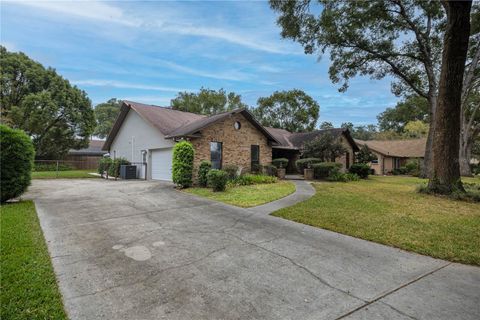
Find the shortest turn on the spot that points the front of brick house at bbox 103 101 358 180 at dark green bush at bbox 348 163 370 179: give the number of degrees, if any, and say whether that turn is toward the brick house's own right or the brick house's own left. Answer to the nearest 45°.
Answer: approximately 45° to the brick house's own left

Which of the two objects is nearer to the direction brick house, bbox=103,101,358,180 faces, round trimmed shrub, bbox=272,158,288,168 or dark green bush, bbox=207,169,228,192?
the dark green bush

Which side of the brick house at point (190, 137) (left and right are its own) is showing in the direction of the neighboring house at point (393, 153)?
left

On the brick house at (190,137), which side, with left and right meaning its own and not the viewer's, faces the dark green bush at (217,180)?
front

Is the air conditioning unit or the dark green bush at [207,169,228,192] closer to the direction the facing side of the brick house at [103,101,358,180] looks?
the dark green bush

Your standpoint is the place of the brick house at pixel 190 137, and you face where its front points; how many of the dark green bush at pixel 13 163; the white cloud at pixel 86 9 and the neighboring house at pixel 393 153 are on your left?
1

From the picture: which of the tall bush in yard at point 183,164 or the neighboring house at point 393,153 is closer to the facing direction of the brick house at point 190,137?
the tall bush in yard

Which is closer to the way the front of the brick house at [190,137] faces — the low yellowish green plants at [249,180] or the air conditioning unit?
the low yellowish green plants

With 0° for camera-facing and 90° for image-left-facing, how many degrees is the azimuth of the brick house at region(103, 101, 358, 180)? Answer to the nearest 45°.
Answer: approximately 315°

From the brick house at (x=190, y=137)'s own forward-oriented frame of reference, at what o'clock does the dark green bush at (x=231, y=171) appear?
The dark green bush is roughly at 12 o'clock from the brick house.

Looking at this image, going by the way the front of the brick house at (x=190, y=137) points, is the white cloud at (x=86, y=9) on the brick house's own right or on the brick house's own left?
on the brick house's own right
